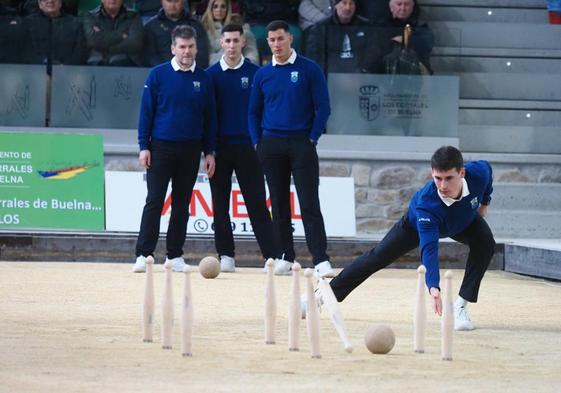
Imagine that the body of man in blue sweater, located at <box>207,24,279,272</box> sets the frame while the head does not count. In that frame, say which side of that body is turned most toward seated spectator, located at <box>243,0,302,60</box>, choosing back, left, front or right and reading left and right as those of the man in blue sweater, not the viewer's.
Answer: back

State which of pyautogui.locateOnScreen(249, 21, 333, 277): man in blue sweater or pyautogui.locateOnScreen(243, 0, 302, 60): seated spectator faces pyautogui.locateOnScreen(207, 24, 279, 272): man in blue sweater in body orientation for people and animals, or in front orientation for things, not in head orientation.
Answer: the seated spectator

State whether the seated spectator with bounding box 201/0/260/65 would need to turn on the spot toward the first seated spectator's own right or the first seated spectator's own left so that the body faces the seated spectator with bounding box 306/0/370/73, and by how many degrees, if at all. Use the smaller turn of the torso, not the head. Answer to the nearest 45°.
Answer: approximately 90° to the first seated spectator's own left

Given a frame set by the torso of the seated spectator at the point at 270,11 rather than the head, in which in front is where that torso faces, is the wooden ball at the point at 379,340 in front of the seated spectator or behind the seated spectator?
in front

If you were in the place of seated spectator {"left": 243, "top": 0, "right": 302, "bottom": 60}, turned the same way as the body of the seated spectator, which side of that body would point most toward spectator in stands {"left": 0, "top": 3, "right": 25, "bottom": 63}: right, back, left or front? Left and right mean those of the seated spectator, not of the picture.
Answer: right

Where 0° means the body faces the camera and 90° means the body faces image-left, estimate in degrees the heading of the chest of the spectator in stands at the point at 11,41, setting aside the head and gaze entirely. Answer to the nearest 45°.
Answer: approximately 0°
